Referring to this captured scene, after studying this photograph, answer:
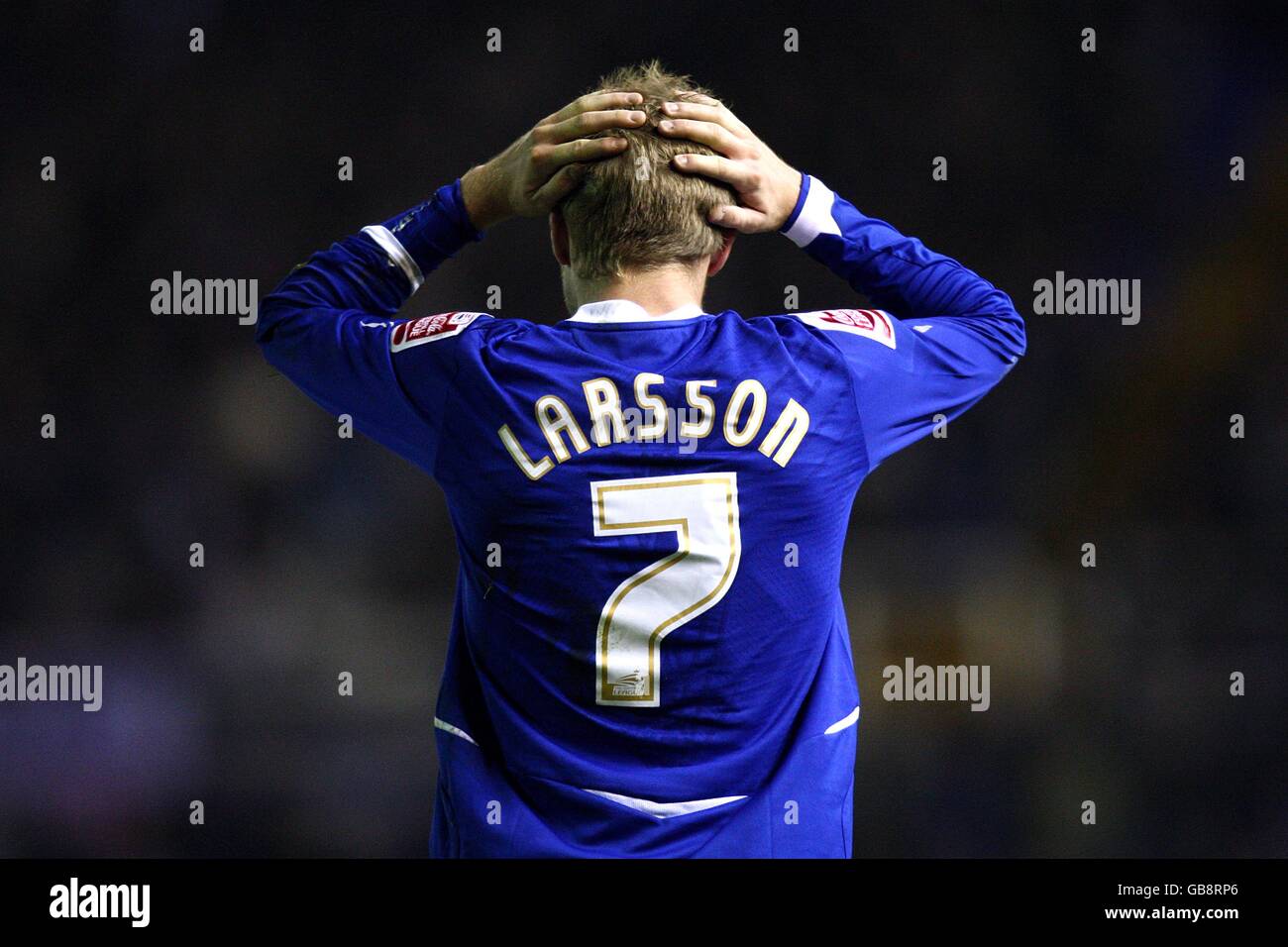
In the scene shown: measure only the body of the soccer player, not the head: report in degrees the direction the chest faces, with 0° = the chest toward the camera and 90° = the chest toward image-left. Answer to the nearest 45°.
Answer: approximately 180°

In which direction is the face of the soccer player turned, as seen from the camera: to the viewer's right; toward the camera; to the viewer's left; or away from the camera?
away from the camera
